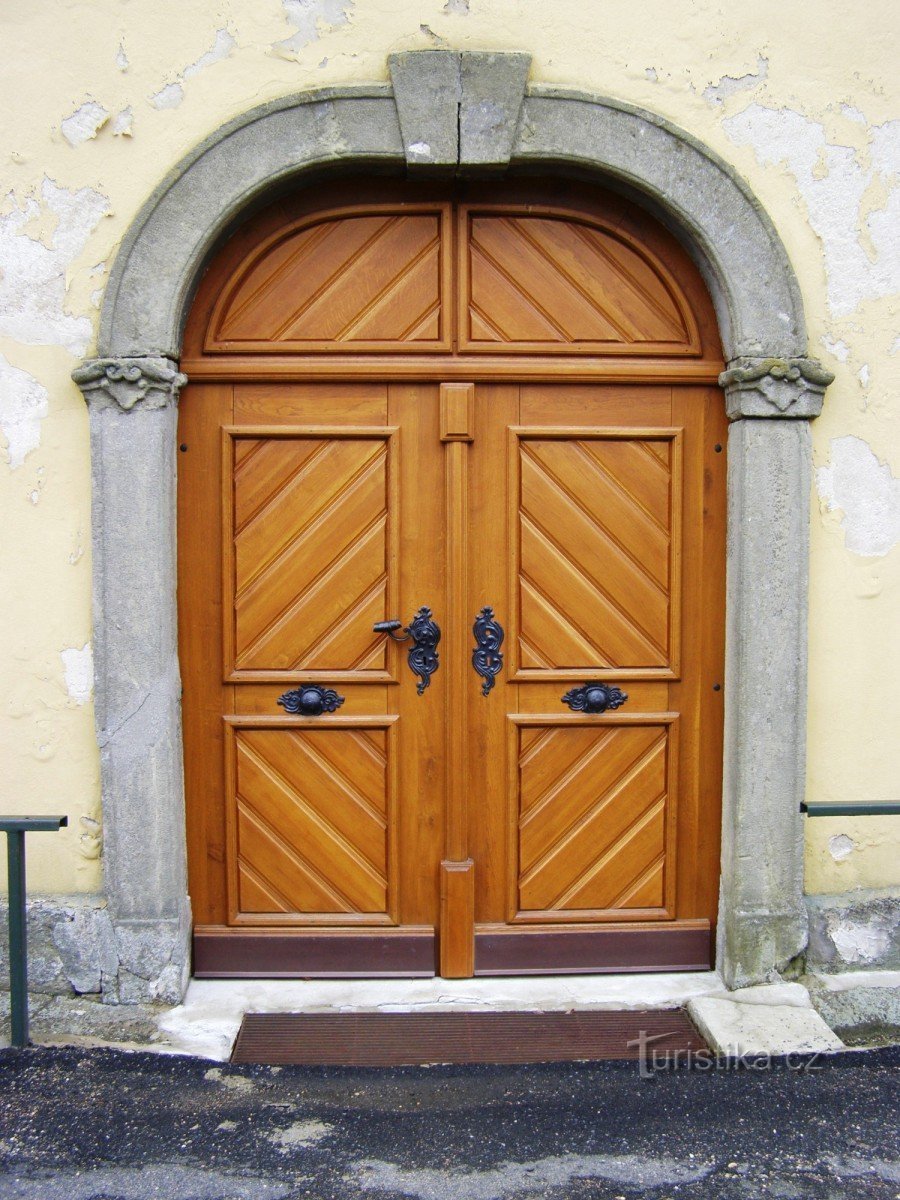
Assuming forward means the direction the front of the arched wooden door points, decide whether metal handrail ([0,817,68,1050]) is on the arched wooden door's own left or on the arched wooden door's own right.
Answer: on the arched wooden door's own right

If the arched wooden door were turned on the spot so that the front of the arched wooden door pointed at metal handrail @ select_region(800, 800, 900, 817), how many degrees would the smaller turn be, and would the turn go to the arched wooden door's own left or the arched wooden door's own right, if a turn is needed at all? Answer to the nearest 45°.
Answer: approximately 90° to the arched wooden door's own left

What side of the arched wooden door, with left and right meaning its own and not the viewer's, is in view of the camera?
front
